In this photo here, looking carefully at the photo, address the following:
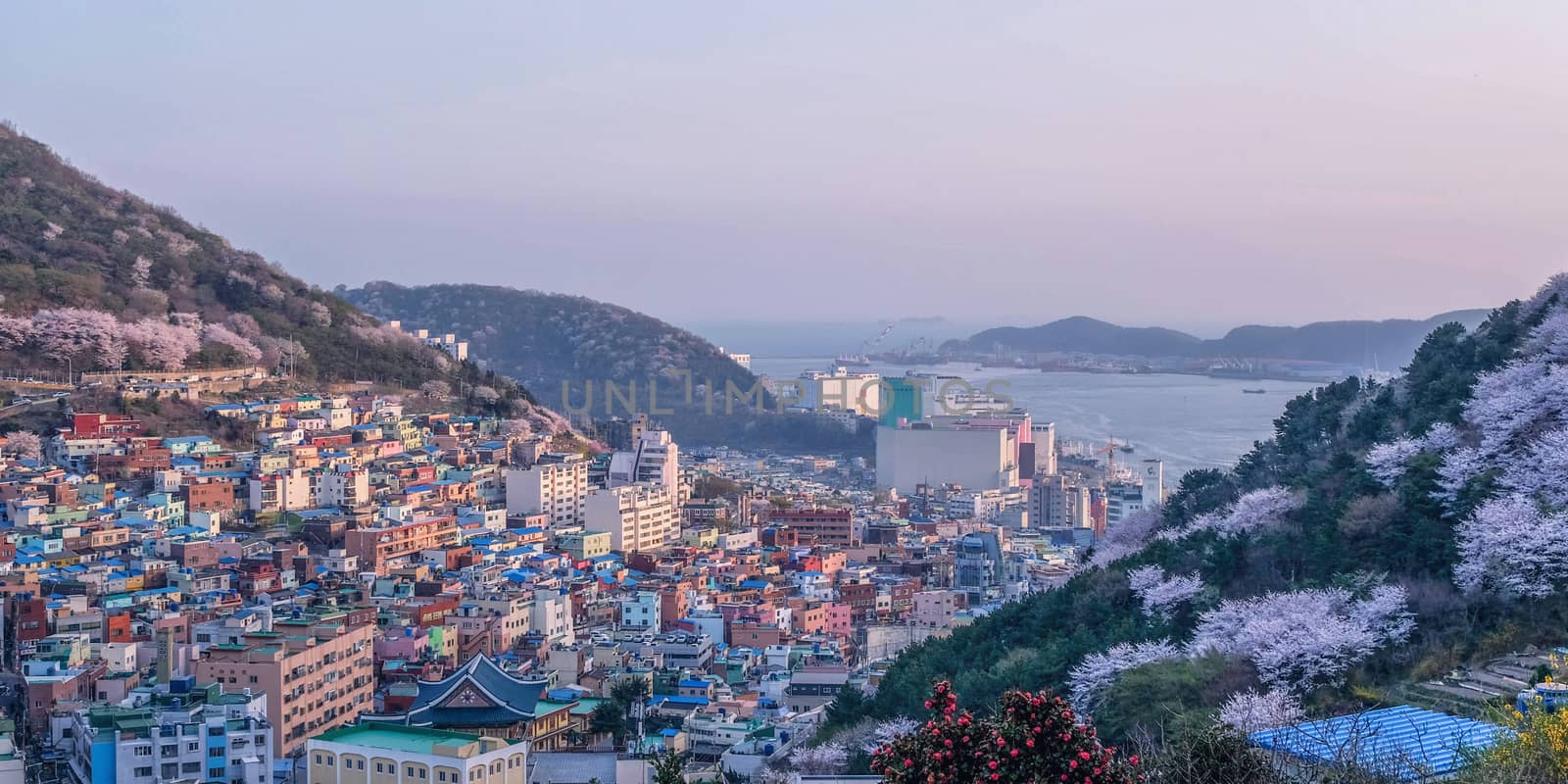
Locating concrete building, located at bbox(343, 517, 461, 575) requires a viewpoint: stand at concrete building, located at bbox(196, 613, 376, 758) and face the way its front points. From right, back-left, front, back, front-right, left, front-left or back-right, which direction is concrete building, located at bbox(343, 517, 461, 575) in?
back-left

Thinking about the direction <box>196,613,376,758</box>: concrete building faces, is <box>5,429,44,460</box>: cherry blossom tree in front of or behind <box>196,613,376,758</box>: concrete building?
behind

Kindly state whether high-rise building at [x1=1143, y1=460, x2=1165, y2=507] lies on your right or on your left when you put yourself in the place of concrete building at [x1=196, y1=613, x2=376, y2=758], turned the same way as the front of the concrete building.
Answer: on your left

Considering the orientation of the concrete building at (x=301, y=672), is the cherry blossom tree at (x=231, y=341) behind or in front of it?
behind

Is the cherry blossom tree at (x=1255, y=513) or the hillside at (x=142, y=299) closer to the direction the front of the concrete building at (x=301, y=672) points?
the cherry blossom tree

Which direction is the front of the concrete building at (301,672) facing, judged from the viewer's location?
facing the viewer and to the right of the viewer

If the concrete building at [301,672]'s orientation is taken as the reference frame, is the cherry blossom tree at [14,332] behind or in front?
behind

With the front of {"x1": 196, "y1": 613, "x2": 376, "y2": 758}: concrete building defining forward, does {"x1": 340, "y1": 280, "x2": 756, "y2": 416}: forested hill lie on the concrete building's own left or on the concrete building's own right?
on the concrete building's own left

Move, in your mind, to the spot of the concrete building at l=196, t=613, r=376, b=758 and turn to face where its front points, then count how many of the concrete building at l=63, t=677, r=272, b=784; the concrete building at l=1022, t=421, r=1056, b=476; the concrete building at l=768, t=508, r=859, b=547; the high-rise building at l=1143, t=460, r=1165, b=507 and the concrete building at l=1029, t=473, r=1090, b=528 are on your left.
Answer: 4

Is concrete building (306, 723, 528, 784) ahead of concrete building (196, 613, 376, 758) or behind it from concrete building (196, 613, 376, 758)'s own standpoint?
ahead

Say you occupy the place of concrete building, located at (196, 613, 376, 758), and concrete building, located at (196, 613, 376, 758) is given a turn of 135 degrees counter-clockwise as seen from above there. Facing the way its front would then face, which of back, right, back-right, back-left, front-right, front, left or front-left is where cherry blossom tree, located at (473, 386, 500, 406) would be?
front
